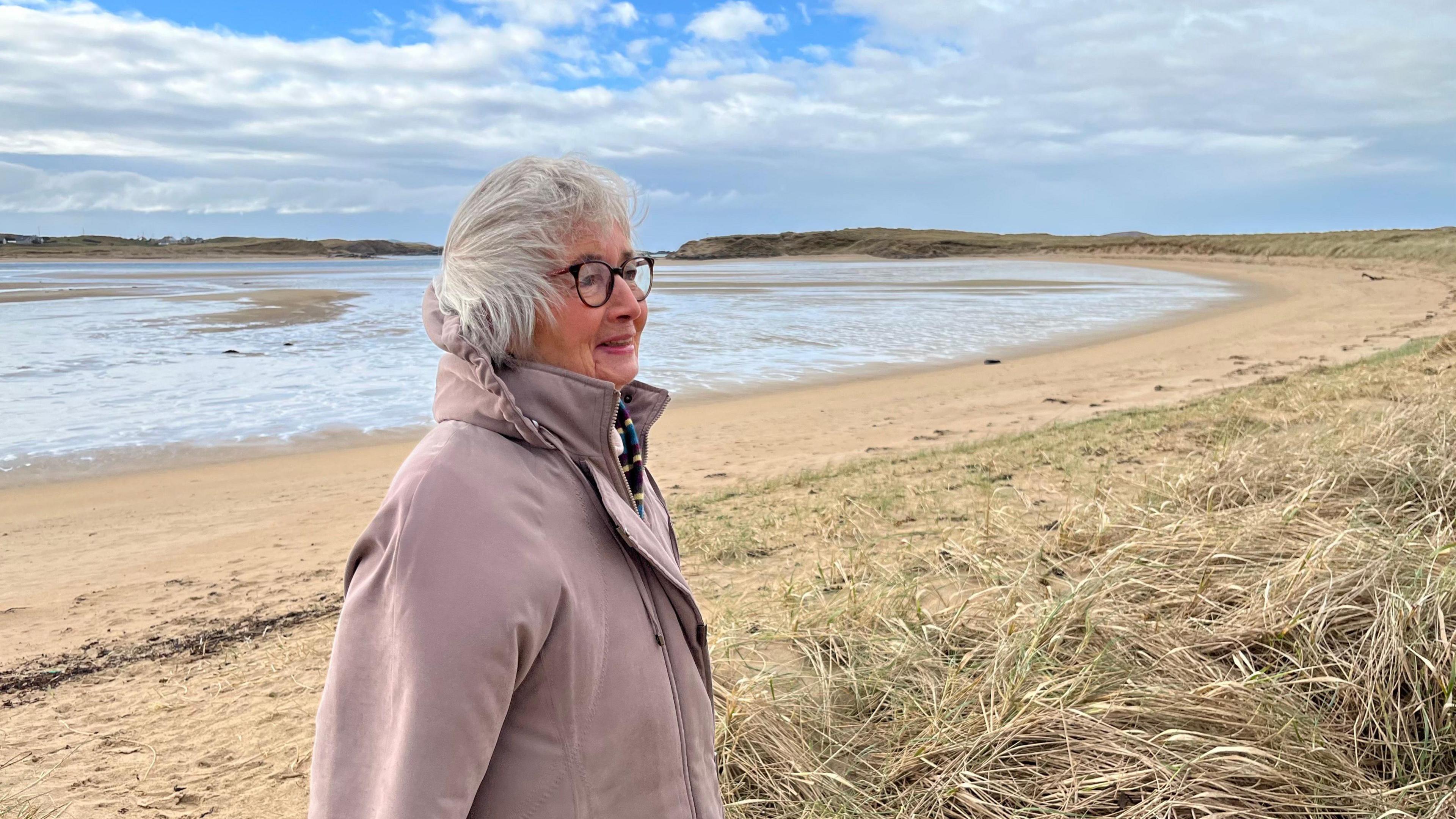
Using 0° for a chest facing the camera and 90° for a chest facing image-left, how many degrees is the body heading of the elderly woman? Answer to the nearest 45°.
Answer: approximately 315°
